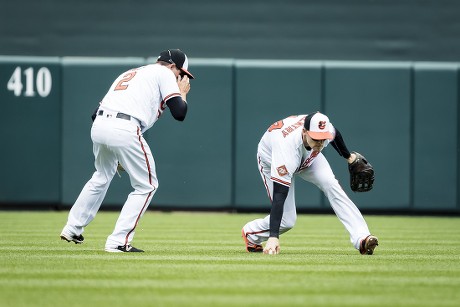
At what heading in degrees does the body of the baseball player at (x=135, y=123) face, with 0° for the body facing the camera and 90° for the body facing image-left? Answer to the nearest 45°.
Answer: approximately 225°

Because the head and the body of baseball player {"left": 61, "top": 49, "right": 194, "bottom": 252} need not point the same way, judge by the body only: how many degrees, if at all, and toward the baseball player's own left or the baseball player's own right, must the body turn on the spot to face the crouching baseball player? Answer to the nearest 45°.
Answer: approximately 45° to the baseball player's own right

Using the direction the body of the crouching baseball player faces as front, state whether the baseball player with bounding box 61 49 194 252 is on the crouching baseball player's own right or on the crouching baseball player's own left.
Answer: on the crouching baseball player's own right
